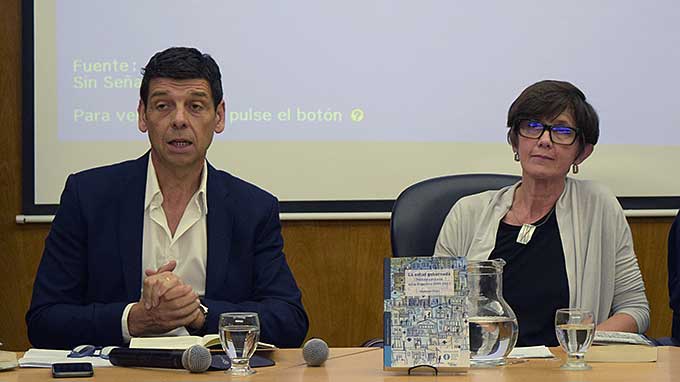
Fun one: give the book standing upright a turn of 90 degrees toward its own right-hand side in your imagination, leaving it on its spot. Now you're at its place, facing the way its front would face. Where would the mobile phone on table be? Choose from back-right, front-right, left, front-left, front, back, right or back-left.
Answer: front

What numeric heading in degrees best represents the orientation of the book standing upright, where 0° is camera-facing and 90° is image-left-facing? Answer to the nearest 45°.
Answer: approximately 0°

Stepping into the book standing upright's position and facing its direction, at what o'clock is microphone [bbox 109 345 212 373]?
The microphone is roughly at 3 o'clock from the book standing upright.

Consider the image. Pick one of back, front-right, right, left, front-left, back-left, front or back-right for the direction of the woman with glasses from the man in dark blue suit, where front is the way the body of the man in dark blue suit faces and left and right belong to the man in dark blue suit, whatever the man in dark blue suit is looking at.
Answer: left

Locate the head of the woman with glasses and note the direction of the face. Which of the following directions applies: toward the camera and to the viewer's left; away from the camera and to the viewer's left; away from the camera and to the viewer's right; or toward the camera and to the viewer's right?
toward the camera and to the viewer's left

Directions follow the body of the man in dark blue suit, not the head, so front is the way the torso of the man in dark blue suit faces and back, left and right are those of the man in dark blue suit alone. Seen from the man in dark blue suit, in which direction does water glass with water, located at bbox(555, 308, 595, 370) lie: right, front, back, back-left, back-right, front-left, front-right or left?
front-left

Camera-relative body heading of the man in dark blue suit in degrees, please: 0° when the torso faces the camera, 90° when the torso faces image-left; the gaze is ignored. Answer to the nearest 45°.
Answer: approximately 0°

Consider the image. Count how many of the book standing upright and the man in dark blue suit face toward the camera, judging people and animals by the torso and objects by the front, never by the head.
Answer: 2
